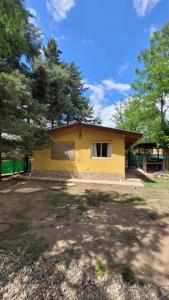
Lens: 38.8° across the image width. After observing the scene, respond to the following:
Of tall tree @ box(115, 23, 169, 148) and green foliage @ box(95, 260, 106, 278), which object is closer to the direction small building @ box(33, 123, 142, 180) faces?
the green foliage

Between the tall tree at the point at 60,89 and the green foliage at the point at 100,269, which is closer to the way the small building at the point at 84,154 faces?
the green foliage

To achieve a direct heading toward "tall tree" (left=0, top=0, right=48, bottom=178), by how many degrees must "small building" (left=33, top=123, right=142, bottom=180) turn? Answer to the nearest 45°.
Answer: approximately 45° to its right

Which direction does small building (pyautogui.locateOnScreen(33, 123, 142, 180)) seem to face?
toward the camera

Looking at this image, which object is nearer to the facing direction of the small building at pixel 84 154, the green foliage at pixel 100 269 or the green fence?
the green foliage

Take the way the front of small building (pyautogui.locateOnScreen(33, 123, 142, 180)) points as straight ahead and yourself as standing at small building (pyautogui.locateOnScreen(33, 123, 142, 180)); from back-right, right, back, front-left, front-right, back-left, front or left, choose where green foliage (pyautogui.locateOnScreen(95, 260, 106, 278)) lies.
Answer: front

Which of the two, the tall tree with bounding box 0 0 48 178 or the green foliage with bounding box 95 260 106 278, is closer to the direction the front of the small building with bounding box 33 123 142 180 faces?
the green foliage

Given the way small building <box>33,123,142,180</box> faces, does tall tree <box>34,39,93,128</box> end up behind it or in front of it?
behind

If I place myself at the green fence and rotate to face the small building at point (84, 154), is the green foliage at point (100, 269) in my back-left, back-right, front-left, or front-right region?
front-right

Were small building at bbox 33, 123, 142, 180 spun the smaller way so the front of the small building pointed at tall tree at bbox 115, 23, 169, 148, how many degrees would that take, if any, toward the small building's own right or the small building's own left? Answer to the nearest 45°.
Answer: approximately 135° to the small building's own left
